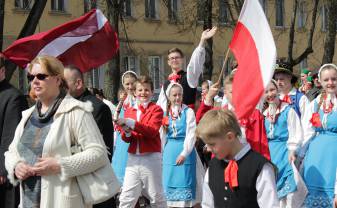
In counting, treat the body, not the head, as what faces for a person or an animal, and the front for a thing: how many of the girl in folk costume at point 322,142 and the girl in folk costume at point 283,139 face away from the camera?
0

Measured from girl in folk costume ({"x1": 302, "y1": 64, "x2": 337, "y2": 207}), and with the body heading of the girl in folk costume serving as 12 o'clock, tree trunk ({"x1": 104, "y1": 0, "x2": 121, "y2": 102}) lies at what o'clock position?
The tree trunk is roughly at 5 o'clock from the girl in folk costume.

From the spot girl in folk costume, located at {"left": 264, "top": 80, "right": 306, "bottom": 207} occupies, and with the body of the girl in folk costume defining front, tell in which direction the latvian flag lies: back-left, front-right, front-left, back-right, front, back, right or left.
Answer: front-right

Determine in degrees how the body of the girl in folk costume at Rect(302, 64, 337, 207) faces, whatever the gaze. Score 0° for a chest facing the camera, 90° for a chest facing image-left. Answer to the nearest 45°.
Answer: approximately 0°

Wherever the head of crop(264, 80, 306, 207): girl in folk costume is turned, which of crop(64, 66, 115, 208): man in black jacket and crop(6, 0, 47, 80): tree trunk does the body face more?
the man in black jacket

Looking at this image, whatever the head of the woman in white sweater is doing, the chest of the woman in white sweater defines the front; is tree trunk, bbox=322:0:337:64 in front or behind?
behind

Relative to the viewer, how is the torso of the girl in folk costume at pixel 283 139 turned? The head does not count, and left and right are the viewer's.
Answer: facing the viewer and to the left of the viewer

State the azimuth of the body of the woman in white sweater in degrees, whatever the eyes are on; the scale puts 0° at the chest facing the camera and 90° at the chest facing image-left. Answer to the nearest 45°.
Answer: approximately 45°

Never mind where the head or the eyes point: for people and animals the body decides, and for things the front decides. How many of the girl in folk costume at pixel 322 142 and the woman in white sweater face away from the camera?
0

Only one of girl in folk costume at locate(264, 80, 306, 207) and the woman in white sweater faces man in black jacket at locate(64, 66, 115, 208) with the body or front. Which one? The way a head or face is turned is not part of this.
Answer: the girl in folk costume

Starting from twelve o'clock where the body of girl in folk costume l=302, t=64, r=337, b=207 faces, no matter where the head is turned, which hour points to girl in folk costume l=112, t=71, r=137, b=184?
girl in folk costume l=112, t=71, r=137, b=184 is roughly at 4 o'clock from girl in folk costume l=302, t=64, r=337, b=207.
